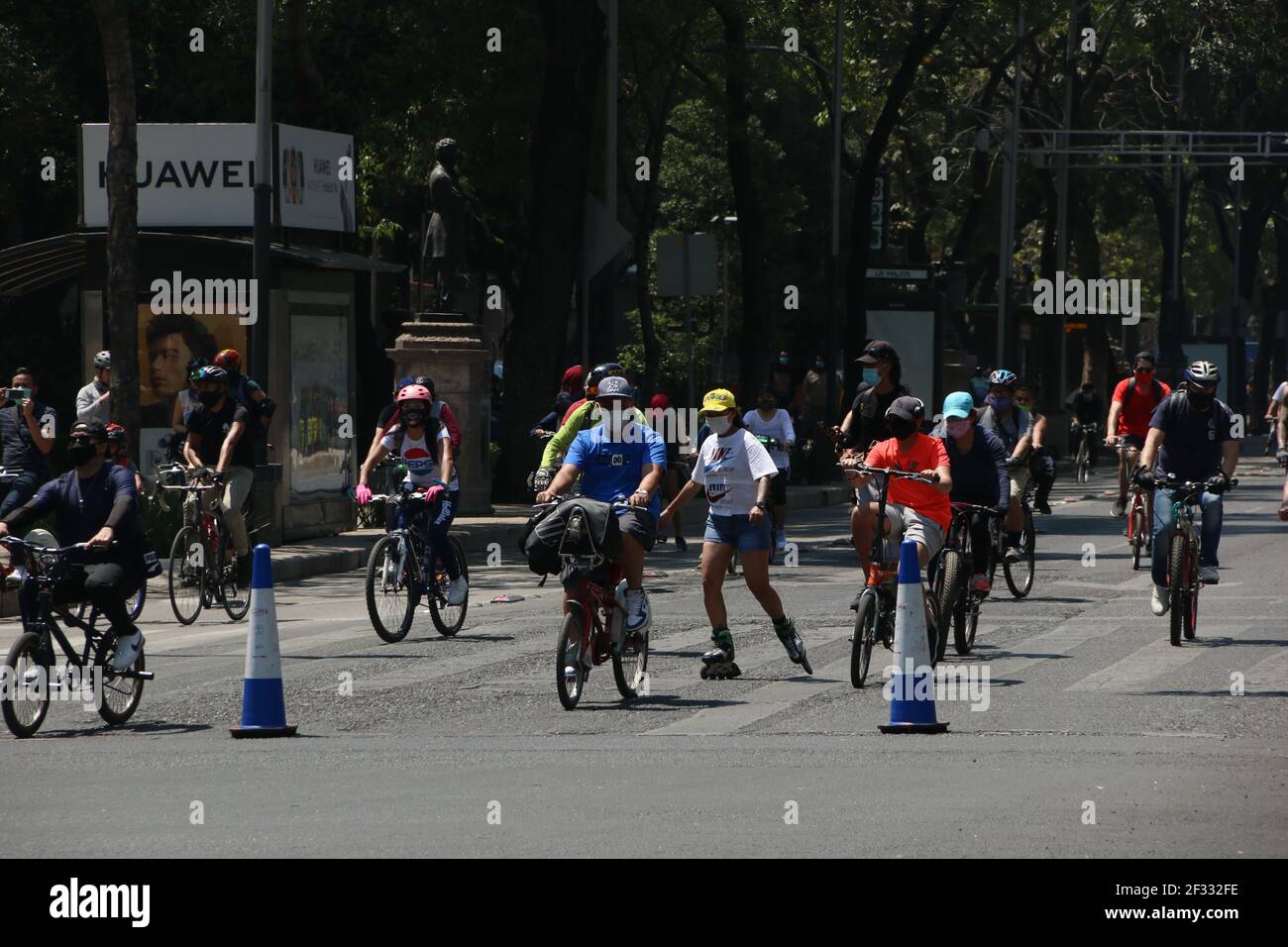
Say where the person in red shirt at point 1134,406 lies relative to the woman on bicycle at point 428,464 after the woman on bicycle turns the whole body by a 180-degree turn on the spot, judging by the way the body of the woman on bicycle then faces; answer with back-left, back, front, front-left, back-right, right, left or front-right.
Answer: front

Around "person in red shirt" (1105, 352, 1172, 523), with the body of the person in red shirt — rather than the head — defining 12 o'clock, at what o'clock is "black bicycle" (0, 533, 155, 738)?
The black bicycle is roughly at 1 o'clock from the person in red shirt.

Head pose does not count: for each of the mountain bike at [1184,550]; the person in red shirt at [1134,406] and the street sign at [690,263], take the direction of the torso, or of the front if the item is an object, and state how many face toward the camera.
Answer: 2

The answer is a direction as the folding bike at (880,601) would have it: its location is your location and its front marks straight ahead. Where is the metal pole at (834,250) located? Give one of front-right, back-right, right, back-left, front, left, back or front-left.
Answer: back-right

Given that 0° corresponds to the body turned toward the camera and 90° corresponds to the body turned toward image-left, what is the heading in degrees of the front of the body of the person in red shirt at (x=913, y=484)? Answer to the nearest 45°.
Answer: approximately 45°

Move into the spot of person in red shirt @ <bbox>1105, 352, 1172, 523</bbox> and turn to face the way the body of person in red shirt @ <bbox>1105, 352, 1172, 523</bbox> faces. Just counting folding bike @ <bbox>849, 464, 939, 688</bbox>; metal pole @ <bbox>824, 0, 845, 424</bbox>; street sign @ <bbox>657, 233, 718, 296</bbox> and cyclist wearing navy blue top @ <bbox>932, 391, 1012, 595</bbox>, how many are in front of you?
2

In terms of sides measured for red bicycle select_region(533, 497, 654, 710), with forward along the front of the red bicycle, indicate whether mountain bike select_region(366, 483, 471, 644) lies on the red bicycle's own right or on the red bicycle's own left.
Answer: on the red bicycle's own right

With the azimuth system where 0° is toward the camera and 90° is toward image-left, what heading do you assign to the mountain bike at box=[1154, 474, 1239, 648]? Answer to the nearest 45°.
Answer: approximately 0°

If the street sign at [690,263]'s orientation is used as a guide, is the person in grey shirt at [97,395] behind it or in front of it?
behind

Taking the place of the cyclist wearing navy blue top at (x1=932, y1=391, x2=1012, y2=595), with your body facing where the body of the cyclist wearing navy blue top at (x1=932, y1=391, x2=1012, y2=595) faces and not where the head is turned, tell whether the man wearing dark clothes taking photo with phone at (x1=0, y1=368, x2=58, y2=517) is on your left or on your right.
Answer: on your right

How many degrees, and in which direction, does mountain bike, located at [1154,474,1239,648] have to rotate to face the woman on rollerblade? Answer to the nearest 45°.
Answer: approximately 45° to its right
